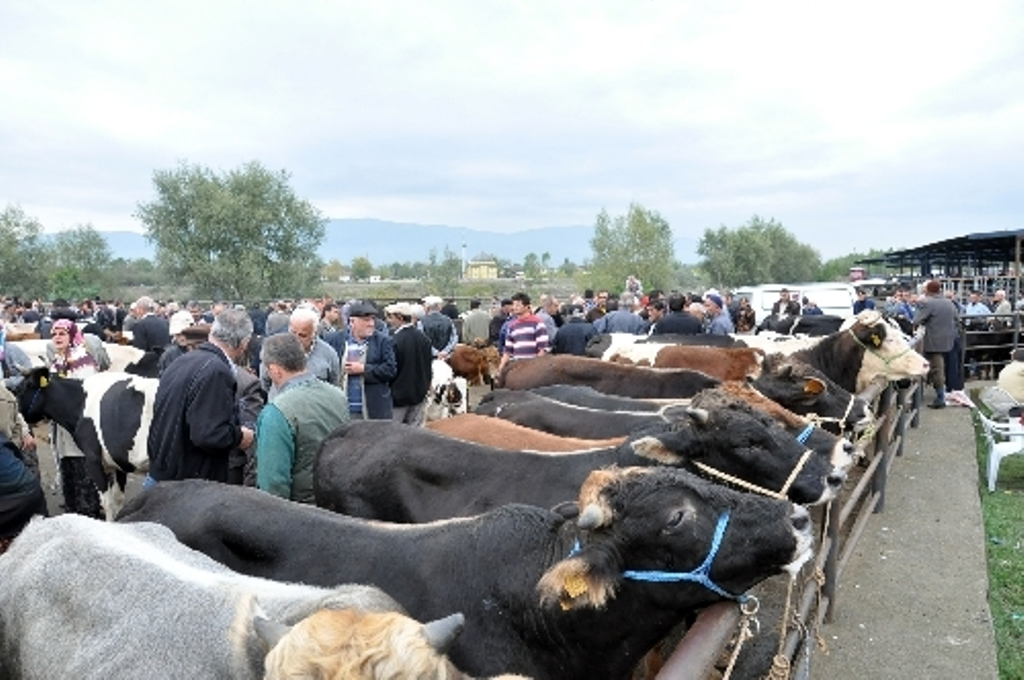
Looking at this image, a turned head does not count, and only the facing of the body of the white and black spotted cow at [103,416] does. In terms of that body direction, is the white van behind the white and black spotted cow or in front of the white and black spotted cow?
behind

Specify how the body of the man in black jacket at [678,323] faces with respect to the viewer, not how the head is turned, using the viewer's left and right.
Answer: facing away from the viewer

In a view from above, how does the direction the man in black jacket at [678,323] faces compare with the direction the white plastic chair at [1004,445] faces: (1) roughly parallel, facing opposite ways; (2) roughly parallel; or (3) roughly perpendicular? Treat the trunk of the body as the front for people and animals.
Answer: roughly perpendicular

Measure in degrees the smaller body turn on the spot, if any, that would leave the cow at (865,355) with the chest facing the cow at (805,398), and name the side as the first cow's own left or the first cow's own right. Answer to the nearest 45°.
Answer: approximately 90° to the first cow's own right

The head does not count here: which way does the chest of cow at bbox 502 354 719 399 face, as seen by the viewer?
to the viewer's right

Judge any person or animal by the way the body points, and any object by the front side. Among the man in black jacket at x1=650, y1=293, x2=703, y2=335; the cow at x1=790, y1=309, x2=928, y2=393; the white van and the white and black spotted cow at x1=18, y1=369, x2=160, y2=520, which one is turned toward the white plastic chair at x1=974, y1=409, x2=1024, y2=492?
the cow

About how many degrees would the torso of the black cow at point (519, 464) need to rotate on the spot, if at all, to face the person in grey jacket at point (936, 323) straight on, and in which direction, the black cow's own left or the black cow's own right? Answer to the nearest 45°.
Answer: approximately 45° to the black cow's own left

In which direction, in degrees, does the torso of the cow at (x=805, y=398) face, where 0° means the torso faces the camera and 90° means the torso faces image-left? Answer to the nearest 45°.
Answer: approximately 270°

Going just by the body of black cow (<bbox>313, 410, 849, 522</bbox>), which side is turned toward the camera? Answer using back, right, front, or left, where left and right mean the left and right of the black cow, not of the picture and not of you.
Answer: right

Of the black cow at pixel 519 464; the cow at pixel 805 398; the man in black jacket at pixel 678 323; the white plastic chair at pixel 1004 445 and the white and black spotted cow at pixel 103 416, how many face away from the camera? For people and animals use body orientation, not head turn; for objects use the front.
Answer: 1

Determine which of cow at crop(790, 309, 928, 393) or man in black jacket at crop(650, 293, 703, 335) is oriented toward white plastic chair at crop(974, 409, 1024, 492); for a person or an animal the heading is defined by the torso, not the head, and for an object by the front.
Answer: the cow

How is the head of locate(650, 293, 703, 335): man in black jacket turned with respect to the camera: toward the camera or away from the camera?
away from the camera

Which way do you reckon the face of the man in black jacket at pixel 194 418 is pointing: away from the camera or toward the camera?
away from the camera

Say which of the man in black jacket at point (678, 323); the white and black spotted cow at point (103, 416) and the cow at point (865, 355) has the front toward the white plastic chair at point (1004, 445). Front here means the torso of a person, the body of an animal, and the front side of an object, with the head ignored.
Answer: the cow

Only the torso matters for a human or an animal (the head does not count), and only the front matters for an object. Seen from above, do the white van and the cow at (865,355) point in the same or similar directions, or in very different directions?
very different directions

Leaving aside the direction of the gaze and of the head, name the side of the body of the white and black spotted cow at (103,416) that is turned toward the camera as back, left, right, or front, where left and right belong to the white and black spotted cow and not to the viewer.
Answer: left
